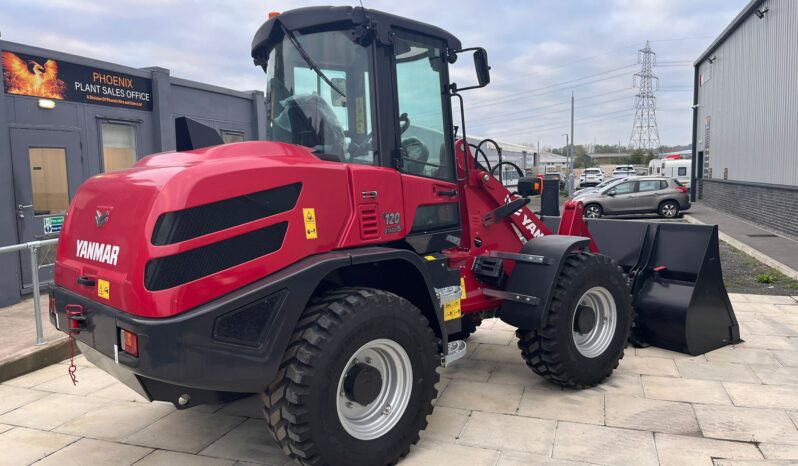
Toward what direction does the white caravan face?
to the viewer's left

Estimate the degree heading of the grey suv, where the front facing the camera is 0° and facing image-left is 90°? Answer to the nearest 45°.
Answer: approximately 90°

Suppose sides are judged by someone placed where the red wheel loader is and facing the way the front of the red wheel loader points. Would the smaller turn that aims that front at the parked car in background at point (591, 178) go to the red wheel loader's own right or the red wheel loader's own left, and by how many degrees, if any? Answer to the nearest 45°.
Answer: approximately 45° to the red wheel loader's own left

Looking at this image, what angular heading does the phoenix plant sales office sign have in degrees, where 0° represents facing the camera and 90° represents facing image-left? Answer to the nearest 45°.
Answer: approximately 315°

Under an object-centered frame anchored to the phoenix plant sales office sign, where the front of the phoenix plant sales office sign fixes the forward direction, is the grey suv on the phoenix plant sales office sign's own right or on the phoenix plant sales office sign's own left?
on the phoenix plant sales office sign's own left

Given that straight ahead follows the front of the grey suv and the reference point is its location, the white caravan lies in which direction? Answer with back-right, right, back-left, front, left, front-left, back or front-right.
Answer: right

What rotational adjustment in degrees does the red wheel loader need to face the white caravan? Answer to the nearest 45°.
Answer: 0° — it already faces it

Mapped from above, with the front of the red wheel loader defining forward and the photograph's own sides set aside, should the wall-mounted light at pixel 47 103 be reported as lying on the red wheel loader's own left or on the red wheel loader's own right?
on the red wheel loader's own left

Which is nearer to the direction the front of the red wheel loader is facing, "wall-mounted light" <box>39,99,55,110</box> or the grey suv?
the grey suv

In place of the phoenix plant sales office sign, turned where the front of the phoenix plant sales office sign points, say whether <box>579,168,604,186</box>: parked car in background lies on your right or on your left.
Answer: on your left
